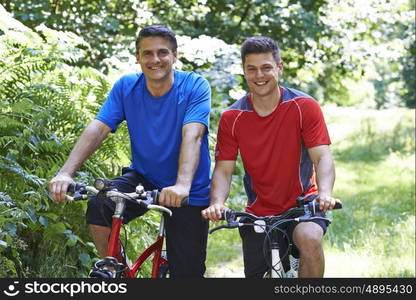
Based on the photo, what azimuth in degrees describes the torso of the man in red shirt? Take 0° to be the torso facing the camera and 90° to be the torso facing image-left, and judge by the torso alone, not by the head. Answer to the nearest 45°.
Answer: approximately 0°

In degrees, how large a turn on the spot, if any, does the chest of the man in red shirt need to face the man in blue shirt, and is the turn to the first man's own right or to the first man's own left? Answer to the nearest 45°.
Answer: approximately 90° to the first man's own right

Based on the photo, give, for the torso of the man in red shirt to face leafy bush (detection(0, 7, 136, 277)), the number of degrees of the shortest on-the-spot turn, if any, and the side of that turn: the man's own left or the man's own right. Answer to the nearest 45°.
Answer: approximately 135° to the man's own right

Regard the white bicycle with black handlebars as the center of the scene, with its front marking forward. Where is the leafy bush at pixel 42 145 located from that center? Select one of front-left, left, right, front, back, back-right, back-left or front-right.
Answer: back-right

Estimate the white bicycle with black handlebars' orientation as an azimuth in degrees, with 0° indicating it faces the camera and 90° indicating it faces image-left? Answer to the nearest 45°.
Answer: approximately 0°

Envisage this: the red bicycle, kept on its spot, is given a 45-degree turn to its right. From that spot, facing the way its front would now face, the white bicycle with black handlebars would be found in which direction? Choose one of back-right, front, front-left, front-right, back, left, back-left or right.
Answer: back

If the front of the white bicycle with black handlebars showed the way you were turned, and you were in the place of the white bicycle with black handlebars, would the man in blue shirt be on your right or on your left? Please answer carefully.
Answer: on your right
